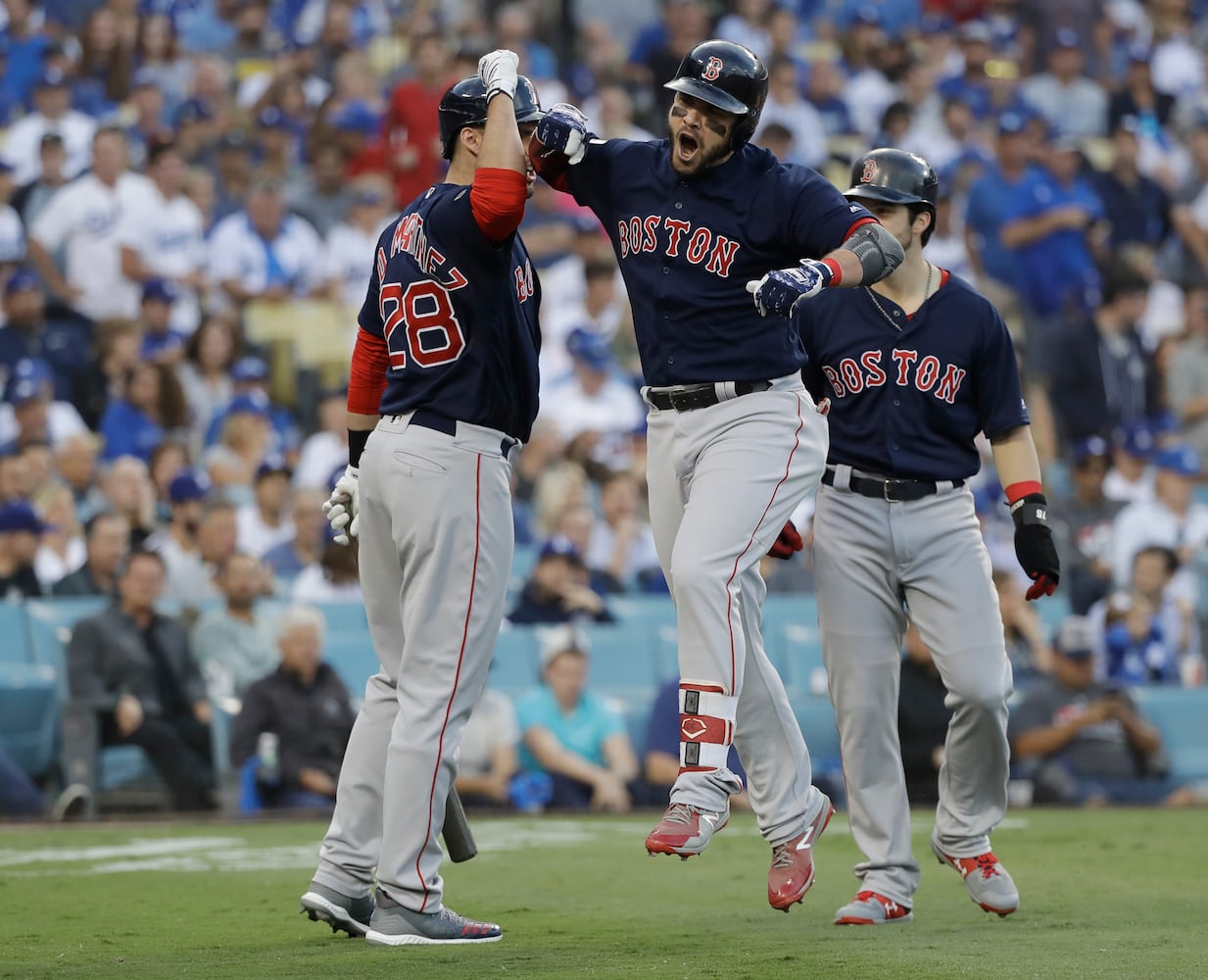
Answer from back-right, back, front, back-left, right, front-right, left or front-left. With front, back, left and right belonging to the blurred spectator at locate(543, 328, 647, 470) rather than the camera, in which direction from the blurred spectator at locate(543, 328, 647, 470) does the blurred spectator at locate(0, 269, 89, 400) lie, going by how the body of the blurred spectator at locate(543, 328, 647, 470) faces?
right

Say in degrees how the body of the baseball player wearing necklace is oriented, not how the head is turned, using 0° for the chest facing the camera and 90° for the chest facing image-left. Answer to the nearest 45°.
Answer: approximately 0°

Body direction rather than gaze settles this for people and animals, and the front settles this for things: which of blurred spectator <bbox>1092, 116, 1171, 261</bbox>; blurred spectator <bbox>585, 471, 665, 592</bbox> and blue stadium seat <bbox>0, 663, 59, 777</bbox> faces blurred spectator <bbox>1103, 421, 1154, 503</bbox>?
blurred spectator <bbox>1092, 116, 1171, 261</bbox>

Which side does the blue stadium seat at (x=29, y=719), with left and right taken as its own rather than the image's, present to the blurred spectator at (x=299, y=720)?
left

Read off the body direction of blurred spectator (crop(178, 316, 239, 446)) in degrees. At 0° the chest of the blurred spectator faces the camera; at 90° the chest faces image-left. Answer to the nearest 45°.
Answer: approximately 0°

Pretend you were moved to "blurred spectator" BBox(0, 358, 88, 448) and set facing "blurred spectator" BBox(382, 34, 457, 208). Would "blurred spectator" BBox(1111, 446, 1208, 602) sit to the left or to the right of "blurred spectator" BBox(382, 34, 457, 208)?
right

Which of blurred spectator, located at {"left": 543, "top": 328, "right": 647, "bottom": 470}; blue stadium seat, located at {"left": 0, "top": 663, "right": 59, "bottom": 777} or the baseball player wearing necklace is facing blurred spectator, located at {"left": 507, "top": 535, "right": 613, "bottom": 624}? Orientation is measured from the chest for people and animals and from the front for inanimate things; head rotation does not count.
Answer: blurred spectator, located at {"left": 543, "top": 328, "right": 647, "bottom": 470}

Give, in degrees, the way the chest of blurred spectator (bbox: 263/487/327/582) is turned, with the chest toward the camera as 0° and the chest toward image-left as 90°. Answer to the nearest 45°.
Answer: approximately 315°
